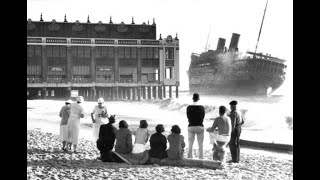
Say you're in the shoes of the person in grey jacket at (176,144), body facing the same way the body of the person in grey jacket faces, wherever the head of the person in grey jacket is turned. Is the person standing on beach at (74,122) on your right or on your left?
on your left

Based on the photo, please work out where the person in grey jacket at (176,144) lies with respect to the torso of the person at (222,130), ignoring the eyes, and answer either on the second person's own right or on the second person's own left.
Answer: on the second person's own left

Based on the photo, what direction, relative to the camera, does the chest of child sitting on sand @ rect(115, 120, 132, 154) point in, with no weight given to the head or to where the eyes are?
away from the camera

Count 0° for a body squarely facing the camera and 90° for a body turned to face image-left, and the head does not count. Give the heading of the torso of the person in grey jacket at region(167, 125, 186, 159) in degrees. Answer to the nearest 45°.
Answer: approximately 180°

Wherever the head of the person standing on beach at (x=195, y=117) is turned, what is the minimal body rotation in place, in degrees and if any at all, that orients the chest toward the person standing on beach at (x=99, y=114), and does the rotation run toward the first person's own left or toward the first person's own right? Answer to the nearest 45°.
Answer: approximately 45° to the first person's own left

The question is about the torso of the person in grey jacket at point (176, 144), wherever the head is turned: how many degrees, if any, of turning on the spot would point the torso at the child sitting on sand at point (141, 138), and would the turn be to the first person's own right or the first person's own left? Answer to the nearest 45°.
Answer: approximately 90° to the first person's own left

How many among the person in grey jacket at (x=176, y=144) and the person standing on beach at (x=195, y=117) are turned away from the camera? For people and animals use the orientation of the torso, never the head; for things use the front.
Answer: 2

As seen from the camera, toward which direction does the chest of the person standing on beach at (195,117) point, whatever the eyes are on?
away from the camera

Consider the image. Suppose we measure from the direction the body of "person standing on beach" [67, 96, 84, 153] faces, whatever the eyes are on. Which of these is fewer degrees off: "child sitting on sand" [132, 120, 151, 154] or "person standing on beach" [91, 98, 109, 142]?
the person standing on beach
